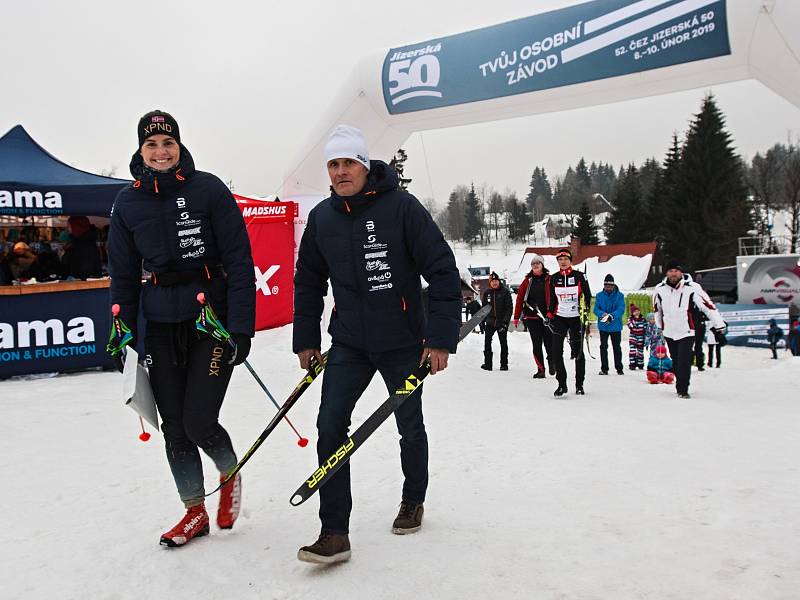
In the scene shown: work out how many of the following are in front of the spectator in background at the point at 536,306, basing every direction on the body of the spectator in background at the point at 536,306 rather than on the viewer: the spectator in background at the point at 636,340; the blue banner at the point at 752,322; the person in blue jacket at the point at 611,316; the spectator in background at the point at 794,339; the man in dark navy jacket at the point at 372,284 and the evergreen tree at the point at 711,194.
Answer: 1

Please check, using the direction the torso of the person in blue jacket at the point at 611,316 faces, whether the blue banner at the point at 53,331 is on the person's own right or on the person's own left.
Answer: on the person's own right

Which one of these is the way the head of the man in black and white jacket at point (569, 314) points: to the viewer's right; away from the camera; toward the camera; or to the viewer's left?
toward the camera

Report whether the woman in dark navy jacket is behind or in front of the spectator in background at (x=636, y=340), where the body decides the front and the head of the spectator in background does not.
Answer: in front

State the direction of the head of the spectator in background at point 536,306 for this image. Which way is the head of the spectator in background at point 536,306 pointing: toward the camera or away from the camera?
toward the camera

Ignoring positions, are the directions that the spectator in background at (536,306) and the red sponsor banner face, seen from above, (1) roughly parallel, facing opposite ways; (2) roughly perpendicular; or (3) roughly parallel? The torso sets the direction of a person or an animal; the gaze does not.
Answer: roughly parallel

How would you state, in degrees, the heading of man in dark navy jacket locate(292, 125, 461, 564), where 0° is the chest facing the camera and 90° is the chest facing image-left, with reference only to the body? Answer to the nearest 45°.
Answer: approximately 45°

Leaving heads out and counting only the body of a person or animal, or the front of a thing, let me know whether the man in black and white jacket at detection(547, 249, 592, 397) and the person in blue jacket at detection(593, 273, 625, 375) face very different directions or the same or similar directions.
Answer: same or similar directions

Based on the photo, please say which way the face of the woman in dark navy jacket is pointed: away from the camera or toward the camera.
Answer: toward the camera

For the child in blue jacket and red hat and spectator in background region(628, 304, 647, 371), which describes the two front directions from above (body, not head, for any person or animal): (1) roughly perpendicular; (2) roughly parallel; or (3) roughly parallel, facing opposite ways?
roughly parallel

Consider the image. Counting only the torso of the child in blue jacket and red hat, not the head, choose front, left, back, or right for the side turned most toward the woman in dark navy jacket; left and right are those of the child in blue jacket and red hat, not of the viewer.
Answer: front

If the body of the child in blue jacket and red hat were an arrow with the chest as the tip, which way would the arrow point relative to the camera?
toward the camera

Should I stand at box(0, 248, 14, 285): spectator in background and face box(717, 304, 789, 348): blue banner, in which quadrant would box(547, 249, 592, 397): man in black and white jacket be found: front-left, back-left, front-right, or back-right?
front-right

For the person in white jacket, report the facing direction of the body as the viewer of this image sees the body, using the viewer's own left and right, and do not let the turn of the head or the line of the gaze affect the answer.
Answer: facing the viewer
